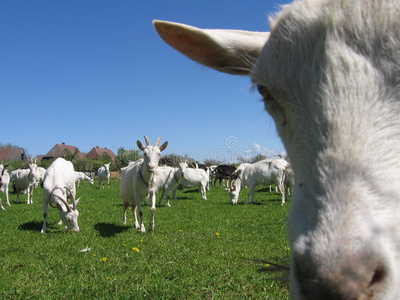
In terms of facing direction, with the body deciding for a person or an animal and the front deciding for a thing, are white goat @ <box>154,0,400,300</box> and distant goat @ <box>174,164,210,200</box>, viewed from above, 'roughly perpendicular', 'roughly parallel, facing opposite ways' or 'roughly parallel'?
roughly perpendicular

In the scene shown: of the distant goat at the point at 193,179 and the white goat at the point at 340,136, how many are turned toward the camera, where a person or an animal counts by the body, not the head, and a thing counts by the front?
1

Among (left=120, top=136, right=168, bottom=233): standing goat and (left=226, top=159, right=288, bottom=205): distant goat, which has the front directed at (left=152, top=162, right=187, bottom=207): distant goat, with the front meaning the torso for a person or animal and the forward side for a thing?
(left=226, top=159, right=288, bottom=205): distant goat

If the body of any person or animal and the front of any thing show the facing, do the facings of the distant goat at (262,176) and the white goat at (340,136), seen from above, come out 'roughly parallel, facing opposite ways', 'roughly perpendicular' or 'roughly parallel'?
roughly perpendicular

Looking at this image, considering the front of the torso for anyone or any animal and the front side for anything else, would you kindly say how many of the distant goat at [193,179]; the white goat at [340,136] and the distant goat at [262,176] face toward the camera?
1

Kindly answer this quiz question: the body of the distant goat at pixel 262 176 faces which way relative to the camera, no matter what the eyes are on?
to the viewer's left

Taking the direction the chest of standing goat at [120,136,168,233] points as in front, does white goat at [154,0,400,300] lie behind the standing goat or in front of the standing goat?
in front

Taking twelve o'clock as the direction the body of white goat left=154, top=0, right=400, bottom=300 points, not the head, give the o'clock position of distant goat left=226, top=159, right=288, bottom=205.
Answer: The distant goat is roughly at 6 o'clock from the white goat.

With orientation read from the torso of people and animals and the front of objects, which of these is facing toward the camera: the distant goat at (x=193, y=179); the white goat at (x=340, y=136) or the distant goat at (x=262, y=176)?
the white goat

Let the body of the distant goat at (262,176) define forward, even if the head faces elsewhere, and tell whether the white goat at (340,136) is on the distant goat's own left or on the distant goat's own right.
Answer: on the distant goat's own left
